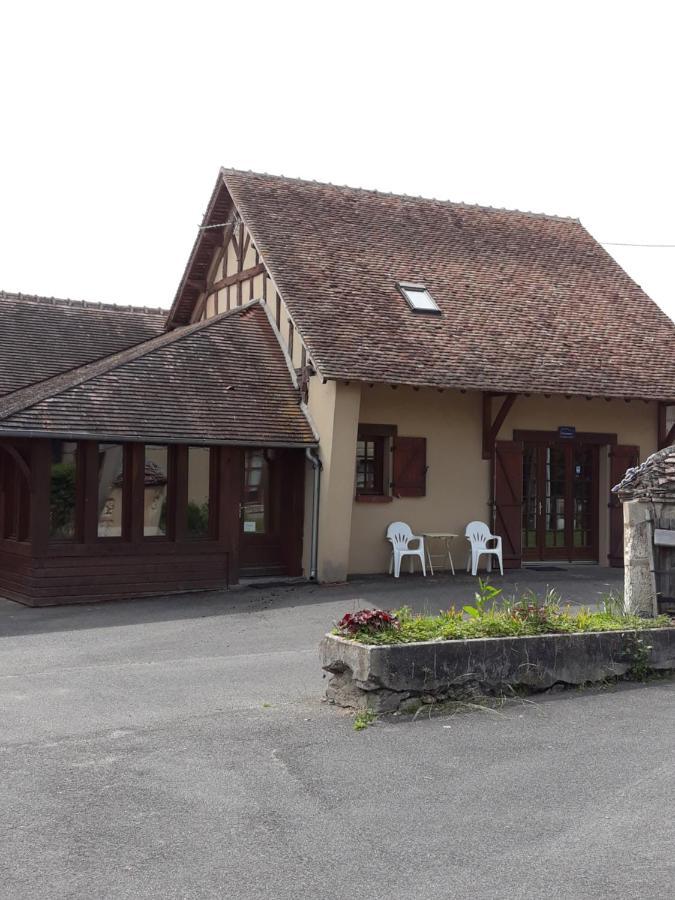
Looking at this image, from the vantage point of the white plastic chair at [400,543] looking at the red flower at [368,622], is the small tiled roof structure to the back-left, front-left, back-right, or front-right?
front-left

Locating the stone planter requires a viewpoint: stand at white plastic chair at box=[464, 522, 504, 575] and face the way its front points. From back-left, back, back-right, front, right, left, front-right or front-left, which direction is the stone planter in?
front-right

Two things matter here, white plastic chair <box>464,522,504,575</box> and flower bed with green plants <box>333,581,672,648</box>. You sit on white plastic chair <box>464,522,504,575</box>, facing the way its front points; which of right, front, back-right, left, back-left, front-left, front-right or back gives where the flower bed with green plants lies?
front-right

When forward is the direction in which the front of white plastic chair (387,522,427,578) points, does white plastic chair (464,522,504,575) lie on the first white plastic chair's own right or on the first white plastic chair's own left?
on the first white plastic chair's own left

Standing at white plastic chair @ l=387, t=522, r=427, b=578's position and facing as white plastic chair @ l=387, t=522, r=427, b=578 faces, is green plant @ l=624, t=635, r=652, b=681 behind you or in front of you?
in front

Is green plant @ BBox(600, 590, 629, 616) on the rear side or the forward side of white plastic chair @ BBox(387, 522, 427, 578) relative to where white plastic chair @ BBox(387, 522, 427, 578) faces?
on the forward side

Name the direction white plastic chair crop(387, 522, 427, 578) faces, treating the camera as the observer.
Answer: facing the viewer and to the right of the viewer

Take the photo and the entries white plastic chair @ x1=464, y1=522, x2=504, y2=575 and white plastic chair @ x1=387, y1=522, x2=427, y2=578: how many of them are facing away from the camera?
0

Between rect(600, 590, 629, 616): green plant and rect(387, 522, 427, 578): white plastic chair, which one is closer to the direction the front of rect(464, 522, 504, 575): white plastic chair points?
the green plant

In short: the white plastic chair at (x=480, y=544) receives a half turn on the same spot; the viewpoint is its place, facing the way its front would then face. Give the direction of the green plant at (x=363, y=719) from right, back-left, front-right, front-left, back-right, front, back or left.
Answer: back-left

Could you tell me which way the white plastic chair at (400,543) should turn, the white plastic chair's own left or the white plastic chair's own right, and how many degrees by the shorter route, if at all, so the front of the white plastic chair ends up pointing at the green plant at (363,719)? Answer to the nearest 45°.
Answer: approximately 45° to the white plastic chair's own right

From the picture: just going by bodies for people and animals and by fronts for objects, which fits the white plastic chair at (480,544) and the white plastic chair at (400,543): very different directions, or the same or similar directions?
same or similar directions

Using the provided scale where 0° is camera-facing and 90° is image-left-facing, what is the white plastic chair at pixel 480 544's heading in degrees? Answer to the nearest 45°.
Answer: approximately 315°

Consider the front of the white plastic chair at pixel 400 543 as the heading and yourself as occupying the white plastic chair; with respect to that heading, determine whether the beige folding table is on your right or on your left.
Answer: on your left
